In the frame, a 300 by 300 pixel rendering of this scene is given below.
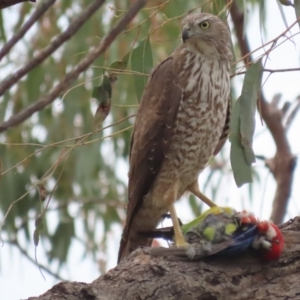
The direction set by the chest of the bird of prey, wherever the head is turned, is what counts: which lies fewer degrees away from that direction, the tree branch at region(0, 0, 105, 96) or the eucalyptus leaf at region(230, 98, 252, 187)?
the eucalyptus leaf

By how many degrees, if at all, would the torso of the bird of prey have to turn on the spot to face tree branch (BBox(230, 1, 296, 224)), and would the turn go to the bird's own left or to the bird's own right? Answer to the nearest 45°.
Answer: approximately 90° to the bird's own left

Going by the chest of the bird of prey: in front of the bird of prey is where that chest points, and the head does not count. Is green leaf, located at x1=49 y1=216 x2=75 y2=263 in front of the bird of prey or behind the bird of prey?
behind

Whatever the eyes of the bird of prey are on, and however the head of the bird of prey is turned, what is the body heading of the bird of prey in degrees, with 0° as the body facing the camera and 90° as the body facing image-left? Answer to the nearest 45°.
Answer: approximately 315°

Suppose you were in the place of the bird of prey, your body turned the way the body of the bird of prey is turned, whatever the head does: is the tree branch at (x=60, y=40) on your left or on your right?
on your right
